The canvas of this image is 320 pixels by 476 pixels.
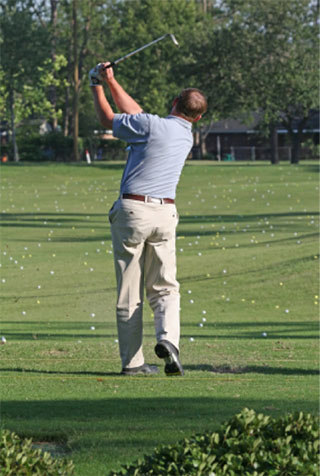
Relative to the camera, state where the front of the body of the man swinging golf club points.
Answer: away from the camera

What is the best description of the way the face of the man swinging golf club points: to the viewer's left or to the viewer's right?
to the viewer's right

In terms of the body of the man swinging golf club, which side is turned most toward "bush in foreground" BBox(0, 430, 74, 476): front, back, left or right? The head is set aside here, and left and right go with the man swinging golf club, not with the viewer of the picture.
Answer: back

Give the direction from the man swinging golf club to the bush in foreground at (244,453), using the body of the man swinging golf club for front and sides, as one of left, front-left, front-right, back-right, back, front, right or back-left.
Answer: back
